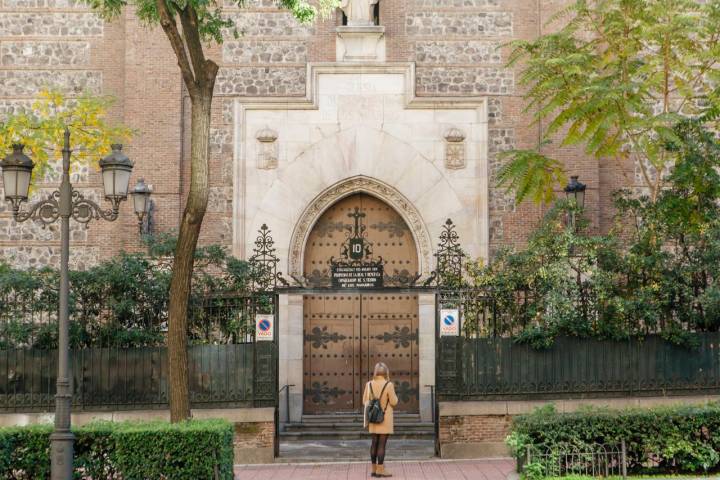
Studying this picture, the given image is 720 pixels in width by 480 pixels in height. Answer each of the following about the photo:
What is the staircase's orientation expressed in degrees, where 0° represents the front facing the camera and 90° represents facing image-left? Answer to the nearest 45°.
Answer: approximately 0°

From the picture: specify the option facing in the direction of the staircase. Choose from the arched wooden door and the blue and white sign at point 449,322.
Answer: the arched wooden door

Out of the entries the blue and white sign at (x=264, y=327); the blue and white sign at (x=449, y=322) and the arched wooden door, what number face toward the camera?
3

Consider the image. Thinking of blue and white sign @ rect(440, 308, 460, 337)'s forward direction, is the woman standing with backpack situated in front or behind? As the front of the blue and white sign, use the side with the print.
in front

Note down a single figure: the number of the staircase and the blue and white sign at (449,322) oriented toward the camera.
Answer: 2

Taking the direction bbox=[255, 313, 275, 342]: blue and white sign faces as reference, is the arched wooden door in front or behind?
behind

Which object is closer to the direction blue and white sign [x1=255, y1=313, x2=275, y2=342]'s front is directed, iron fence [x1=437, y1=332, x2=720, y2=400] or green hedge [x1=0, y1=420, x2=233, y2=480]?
the green hedge

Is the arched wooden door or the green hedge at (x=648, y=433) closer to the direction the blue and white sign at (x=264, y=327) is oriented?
the green hedge

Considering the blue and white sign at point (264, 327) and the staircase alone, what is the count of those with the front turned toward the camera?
2

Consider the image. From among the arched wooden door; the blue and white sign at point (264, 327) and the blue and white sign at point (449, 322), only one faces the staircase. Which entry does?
the arched wooden door
